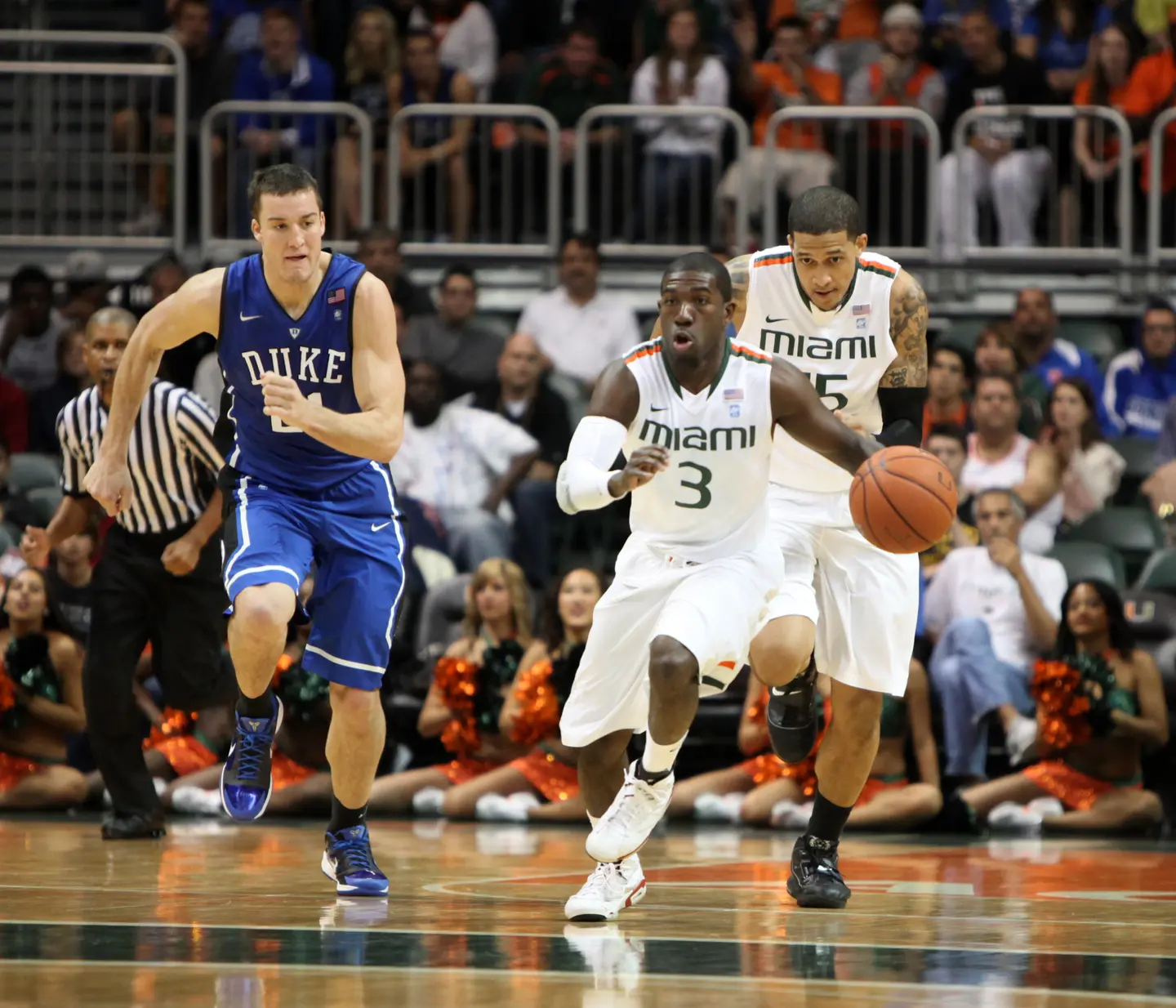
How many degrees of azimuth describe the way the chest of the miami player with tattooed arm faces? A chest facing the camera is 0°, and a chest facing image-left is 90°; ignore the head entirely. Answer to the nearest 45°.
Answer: approximately 0°

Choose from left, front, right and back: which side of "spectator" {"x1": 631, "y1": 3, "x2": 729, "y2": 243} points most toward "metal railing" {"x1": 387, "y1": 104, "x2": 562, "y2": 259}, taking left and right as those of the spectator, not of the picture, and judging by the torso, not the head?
right

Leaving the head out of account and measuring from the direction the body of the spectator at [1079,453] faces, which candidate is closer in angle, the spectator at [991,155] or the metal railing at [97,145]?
the metal railing
